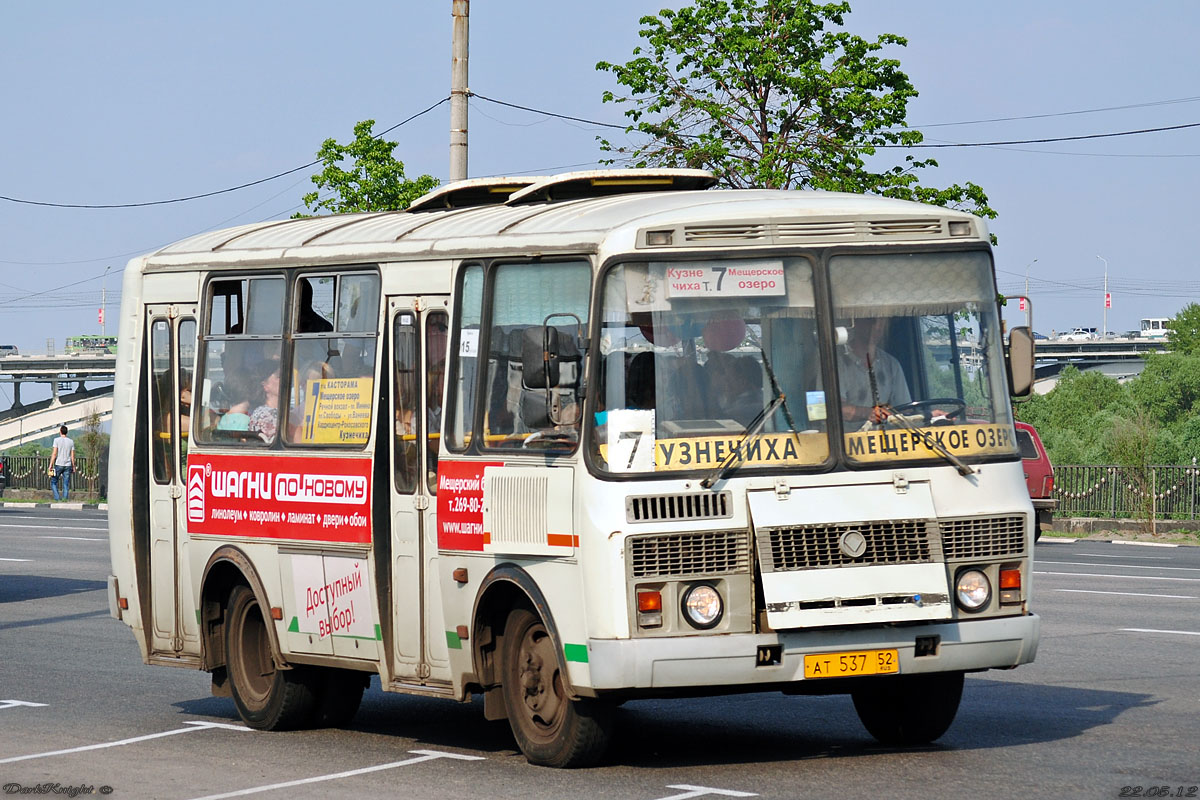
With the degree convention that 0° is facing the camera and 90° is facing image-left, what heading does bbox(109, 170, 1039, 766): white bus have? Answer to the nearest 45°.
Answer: approximately 315°

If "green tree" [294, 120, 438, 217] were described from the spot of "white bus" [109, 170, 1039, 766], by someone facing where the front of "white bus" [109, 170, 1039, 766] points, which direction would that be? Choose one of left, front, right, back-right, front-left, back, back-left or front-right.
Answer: back-left

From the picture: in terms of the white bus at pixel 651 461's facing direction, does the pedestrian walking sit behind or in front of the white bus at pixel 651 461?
behind
